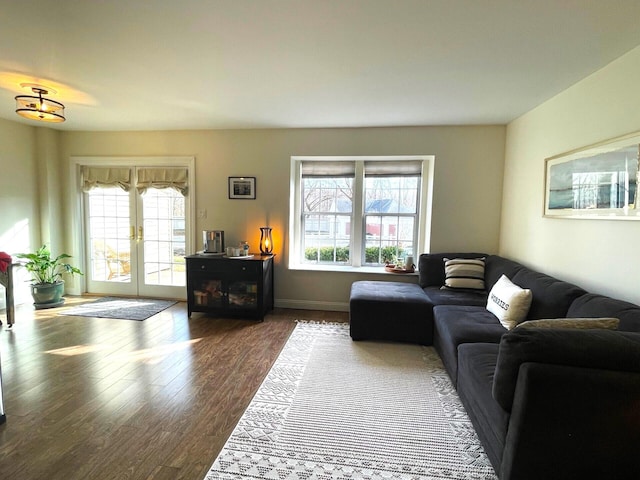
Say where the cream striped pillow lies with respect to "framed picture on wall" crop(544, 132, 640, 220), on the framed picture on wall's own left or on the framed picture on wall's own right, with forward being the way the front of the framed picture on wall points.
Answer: on the framed picture on wall's own right

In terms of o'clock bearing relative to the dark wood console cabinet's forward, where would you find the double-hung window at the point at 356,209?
The double-hung window is roughly at 9 o'clock from the dark wood console cabinet.

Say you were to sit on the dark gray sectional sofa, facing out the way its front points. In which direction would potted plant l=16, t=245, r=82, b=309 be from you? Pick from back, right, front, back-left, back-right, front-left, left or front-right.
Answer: front

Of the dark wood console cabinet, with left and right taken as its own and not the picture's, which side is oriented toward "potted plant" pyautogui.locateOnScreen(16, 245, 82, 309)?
right

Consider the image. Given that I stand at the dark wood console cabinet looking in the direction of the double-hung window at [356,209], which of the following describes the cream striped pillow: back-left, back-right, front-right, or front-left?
front-right

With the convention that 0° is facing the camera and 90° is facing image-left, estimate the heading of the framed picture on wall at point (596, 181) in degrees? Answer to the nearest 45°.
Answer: approximately 45°

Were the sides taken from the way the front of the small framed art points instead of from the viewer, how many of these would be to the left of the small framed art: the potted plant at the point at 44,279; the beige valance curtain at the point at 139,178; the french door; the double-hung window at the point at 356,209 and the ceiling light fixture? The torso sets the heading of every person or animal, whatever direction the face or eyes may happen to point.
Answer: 1

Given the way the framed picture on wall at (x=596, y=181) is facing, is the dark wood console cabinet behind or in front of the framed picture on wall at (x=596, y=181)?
in front

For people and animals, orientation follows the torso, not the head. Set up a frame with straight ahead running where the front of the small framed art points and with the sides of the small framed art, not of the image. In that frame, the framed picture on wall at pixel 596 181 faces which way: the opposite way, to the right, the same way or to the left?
to the right

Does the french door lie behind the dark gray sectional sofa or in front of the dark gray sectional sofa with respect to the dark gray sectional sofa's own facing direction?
in front

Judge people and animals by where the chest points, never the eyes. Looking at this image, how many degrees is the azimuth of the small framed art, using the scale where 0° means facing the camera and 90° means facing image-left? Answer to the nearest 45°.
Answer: approximately 0°

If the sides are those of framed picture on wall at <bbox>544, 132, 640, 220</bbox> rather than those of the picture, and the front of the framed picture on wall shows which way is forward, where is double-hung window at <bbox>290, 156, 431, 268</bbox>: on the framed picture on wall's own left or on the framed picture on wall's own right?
on the framed picture on wall's own right

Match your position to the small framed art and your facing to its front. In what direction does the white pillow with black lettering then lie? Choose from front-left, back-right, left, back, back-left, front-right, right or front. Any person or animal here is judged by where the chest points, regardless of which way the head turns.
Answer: front-left

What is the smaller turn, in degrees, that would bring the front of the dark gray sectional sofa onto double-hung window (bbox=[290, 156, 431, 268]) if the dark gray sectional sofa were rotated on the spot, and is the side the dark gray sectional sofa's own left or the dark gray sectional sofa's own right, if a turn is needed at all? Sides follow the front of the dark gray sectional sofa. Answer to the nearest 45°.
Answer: approximately 45° to the dark gray sectional sofa's own right

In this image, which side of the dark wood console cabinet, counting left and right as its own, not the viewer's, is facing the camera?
front

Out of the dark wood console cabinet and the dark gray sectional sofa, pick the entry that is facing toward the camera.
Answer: the dark wood console cabinet

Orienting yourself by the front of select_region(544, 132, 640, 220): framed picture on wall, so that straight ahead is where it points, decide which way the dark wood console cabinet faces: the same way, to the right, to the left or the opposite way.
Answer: to the left

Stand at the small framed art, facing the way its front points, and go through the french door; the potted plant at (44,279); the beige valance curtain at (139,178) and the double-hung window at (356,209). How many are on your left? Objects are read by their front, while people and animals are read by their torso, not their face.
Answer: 1

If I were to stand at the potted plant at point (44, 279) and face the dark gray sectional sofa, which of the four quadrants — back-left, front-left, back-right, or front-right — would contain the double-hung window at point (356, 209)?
front-left

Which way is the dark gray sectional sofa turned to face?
to the viewer's left
